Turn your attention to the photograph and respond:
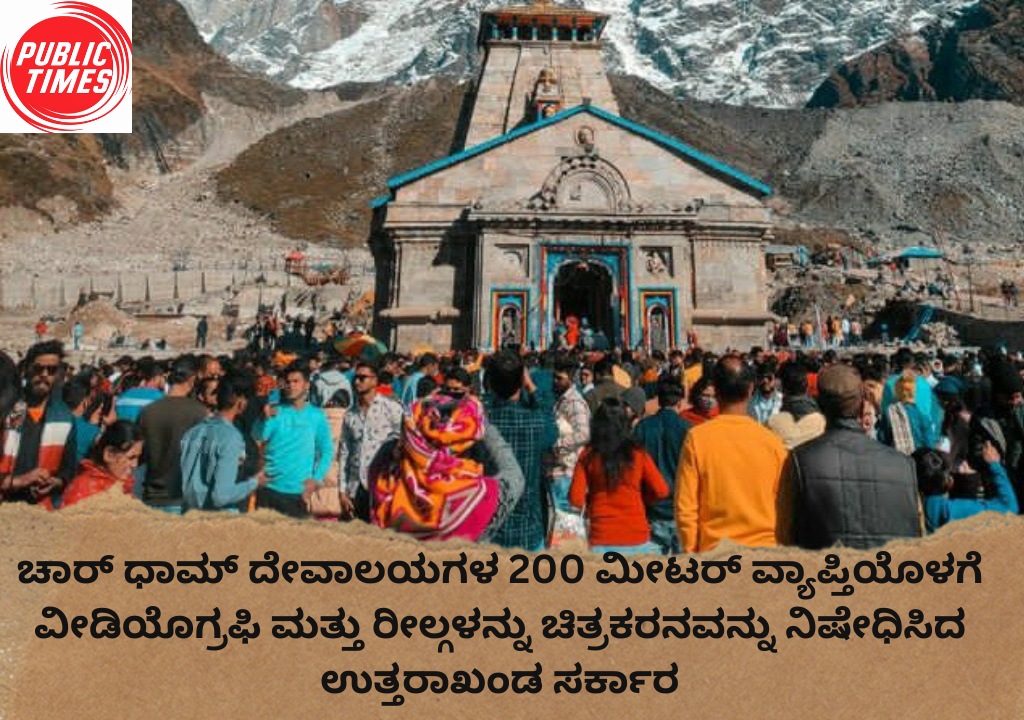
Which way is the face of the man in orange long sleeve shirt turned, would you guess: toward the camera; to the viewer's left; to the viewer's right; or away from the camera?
away from the camera

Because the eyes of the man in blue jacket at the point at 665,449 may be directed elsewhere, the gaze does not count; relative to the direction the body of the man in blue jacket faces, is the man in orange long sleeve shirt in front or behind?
behind

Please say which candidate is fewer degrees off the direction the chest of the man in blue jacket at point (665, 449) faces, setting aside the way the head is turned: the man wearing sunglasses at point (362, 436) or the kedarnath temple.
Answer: the kedarnath temple

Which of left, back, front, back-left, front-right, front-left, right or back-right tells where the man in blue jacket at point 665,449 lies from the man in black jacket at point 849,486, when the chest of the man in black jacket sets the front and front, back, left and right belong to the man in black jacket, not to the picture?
front-left

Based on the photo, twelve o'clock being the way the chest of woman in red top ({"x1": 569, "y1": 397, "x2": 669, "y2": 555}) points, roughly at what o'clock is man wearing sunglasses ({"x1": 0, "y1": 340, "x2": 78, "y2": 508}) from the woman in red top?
The man wearing sunglasses is roughly at 9 o'clock from the woman in red top.

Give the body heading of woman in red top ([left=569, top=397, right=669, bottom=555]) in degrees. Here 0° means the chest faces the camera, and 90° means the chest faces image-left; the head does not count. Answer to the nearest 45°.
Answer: approximately 180°

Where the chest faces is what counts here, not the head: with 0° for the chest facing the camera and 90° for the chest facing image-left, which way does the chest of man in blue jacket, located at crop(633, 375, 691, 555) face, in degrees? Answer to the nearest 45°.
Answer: approximately 180°

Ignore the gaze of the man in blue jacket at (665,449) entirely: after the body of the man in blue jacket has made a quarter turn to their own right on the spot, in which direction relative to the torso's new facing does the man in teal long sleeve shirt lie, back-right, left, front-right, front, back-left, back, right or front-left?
back

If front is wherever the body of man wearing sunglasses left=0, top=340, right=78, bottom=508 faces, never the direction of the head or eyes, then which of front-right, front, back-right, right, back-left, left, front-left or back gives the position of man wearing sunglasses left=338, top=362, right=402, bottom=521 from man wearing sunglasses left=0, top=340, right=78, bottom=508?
left

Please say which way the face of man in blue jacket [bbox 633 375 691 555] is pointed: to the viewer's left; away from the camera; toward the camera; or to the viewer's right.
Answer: away from the camera

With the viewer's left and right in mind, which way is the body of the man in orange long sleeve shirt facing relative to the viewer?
facing away from the viewer

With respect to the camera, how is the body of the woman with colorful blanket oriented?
away from the camera

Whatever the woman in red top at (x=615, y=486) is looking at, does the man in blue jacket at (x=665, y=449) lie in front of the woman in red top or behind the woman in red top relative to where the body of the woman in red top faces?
in front

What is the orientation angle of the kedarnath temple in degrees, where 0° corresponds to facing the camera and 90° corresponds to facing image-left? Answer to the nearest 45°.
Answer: approximately 0°
